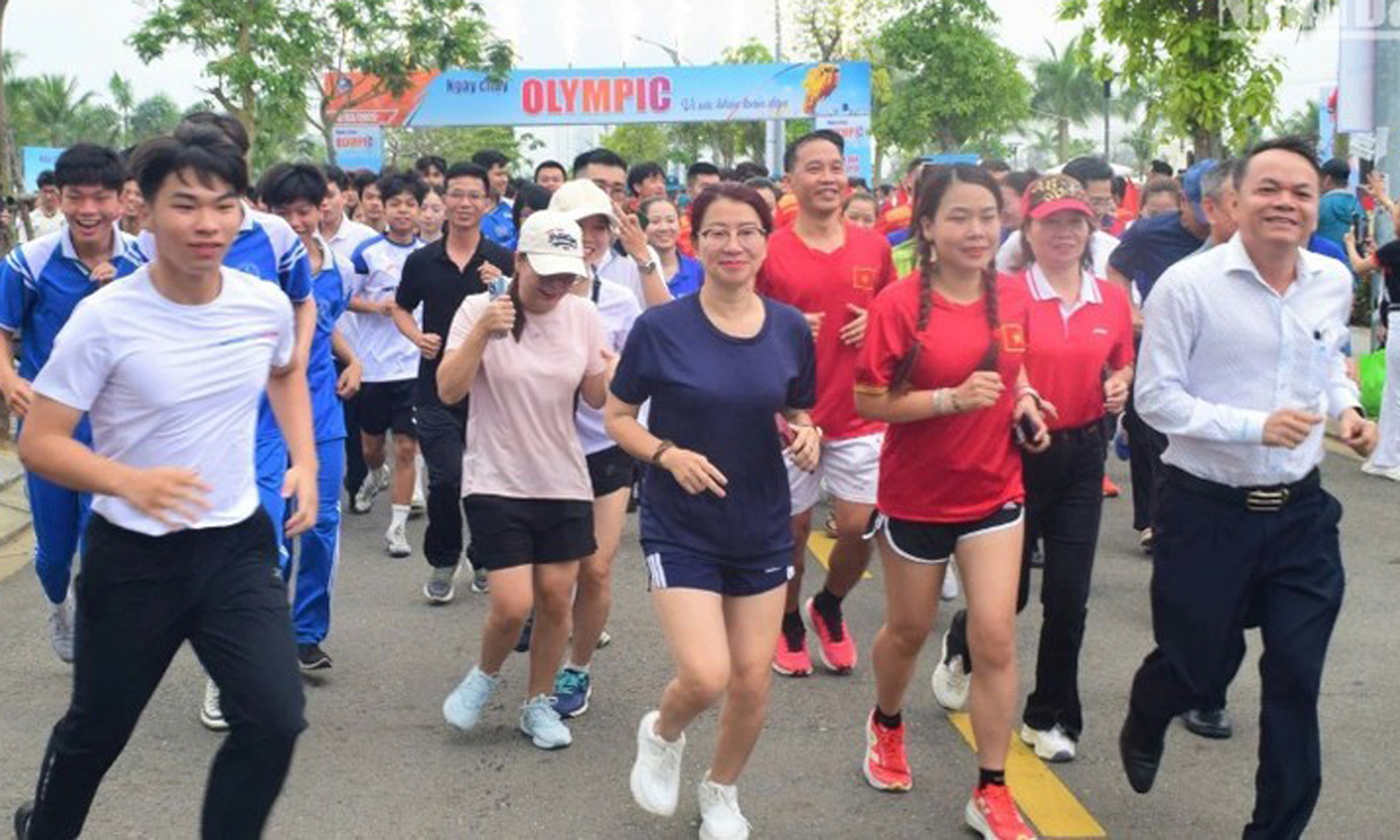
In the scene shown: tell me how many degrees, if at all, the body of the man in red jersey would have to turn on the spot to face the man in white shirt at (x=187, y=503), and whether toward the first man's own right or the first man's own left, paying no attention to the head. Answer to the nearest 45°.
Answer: approximately 45° to the first man's own right

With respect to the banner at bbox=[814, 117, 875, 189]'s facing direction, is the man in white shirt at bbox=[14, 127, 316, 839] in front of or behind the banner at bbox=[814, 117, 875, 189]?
in front

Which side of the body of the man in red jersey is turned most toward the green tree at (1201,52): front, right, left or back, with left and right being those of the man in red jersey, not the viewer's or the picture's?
back

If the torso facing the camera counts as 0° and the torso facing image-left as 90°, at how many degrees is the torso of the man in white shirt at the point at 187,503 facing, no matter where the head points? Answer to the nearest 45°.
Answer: approximately 315°

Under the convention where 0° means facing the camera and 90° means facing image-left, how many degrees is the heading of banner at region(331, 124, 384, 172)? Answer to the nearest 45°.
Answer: approximately 0°

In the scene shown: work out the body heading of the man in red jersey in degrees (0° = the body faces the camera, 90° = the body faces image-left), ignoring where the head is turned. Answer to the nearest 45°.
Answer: approximately 0°

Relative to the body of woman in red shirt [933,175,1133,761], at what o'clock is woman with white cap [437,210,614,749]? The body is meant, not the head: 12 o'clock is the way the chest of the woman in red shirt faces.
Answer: The woman with white cap is roughly at 3 o'clock from the woman in red shirt.

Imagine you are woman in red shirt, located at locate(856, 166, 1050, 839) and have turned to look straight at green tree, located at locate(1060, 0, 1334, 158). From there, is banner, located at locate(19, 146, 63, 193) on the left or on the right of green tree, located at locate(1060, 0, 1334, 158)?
left

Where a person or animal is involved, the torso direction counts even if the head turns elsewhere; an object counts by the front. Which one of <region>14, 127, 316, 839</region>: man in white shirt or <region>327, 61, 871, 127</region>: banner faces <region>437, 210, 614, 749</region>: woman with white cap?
the banner

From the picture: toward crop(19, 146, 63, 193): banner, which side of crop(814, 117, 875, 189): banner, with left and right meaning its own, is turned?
right

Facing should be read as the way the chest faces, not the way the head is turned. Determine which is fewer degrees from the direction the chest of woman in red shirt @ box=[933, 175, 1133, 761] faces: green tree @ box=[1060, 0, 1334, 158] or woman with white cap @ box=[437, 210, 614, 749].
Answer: the woman with white cap

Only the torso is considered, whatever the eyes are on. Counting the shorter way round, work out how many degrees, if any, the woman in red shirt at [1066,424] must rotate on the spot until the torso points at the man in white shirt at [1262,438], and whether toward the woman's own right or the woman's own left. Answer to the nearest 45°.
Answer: approximately 45° to the woman's own left

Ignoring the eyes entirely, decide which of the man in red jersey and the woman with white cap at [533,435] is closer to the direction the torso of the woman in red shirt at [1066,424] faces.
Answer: the woman with white cap
